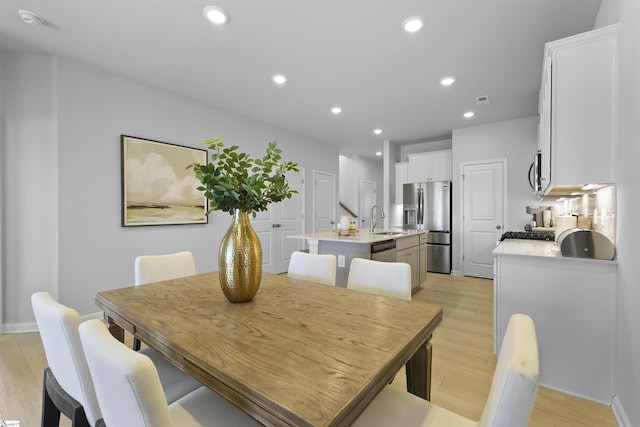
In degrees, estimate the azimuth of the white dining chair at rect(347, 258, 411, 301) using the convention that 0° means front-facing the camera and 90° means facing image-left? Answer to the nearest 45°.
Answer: approximately 45°

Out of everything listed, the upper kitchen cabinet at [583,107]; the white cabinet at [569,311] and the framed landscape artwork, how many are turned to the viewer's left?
2

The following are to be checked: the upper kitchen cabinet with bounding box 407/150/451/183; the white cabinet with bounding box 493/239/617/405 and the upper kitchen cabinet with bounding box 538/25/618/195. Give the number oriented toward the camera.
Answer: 1

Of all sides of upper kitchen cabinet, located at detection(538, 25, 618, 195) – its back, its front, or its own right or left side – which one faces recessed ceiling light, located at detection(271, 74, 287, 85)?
front

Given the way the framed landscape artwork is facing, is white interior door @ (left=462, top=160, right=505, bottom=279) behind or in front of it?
in front

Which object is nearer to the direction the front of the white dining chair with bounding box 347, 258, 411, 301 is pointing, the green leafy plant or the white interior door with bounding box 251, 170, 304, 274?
the green leafy plant

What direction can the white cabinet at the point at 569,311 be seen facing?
to the viewer's left

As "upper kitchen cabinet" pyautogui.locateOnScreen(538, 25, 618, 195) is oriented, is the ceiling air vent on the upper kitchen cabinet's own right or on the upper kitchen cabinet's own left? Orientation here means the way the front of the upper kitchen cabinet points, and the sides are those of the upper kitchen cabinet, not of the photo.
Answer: on the upper kitchen cabinet's own right

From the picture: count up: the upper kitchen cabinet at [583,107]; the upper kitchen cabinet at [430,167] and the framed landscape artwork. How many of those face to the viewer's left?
1

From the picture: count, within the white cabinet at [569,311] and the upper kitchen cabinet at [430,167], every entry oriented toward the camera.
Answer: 1

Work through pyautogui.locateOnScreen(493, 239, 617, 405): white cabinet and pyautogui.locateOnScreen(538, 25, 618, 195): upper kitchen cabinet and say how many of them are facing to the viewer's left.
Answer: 2

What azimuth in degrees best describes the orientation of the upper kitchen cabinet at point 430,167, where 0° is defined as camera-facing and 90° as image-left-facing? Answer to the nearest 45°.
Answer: approximately 0°
